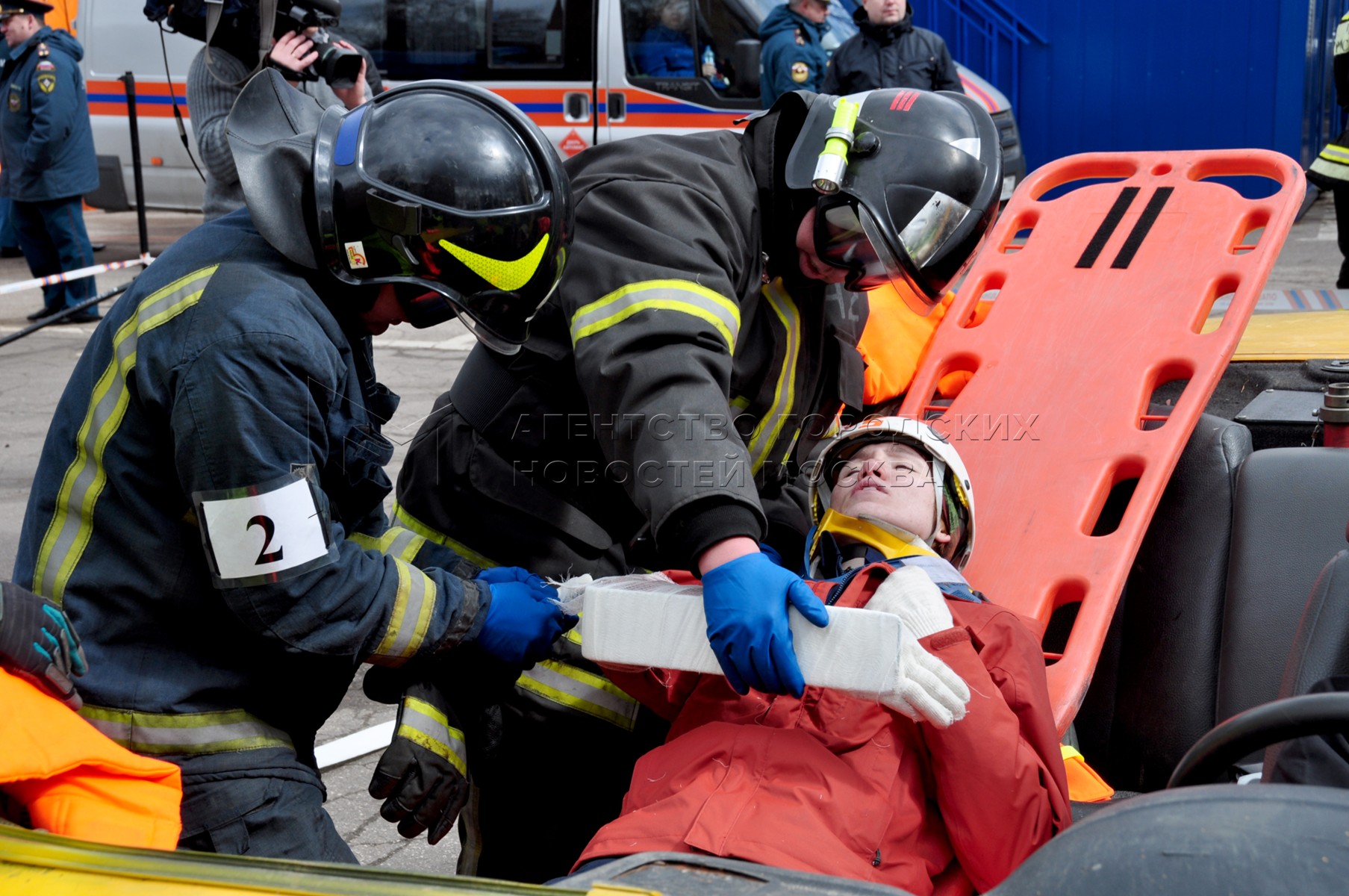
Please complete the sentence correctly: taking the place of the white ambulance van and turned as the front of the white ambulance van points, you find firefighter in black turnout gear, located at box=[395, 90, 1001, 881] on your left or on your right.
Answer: on your right

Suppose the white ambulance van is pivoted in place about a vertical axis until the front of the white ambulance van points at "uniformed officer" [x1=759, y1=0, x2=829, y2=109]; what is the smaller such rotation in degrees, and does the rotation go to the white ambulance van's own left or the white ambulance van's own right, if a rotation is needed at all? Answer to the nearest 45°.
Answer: approximately 45° to the white ambulance van's own right

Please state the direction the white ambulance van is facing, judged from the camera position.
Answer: facing to the right of the viewer

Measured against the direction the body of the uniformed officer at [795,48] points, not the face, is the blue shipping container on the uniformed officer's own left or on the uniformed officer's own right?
on the uniformed officer's own left

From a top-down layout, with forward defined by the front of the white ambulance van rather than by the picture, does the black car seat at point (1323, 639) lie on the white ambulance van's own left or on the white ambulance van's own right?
on the white ambulance van's own right

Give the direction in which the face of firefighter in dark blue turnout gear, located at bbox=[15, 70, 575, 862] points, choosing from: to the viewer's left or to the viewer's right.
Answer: to the viewer's right

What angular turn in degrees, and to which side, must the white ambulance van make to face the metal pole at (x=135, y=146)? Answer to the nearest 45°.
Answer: approximately 180°

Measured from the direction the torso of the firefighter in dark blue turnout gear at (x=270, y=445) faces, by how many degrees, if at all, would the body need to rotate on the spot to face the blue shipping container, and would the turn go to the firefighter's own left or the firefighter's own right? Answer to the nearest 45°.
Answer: approximately 45° to the firefighter's own left

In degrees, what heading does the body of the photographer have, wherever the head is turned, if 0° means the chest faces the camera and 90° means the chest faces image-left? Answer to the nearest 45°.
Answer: approximately 270°
